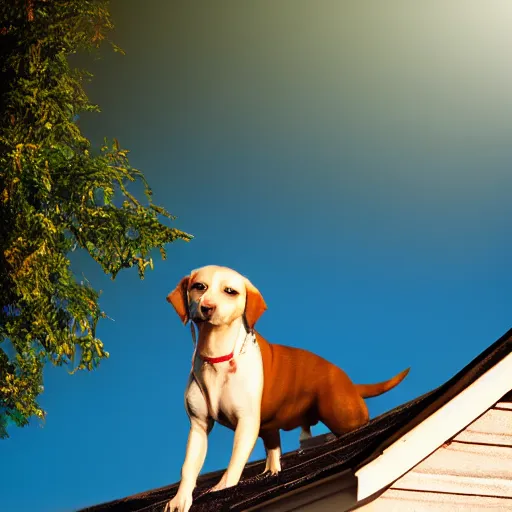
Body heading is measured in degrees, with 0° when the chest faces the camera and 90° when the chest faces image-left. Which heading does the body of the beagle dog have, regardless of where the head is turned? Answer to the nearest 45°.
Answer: approximately 45°

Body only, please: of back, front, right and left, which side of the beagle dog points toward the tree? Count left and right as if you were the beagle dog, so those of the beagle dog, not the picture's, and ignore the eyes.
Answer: right
